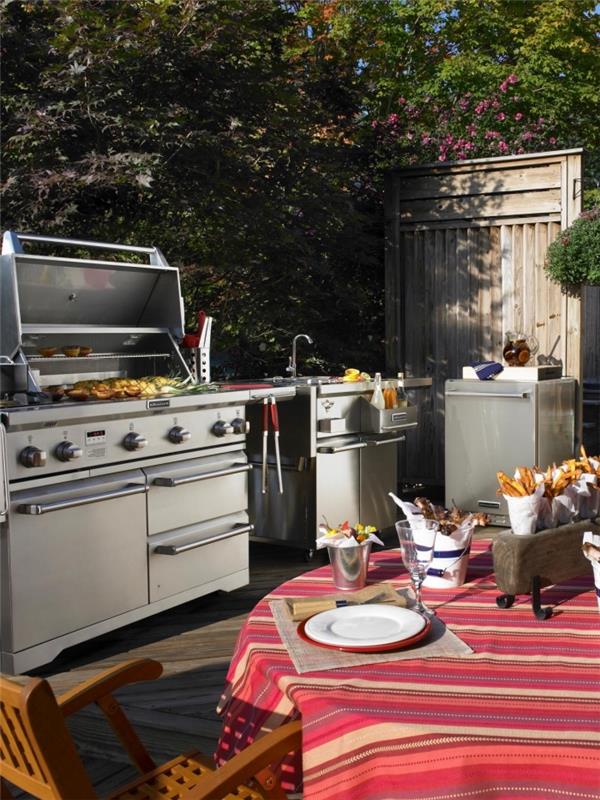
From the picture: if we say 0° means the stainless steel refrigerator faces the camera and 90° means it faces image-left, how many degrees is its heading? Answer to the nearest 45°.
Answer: approximately 45°

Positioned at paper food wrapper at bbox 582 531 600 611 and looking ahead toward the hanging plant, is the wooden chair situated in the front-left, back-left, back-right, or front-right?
back-left

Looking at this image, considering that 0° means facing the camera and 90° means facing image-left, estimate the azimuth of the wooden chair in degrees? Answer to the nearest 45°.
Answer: approximately 225°
